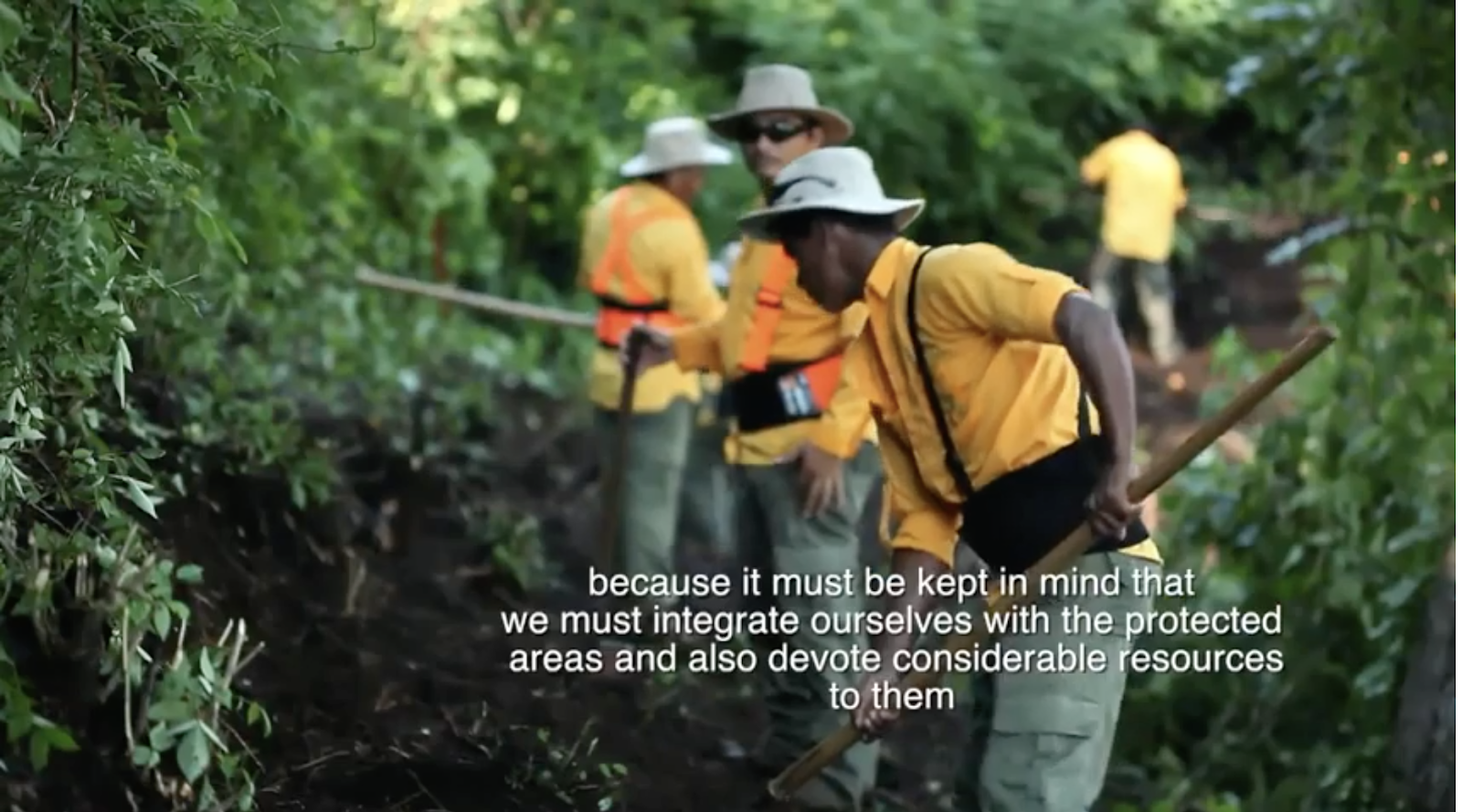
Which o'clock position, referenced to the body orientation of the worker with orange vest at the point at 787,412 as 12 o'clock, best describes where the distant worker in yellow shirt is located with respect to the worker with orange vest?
The distant worker in yellow shirt is roughly at 5 o'clock from the worker with orange vest.

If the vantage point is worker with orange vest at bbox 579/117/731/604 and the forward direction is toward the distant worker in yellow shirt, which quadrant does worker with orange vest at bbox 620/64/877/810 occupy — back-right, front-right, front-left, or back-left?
back-right

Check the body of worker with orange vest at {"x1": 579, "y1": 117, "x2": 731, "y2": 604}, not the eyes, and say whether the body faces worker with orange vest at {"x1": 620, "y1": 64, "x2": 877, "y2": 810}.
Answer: no

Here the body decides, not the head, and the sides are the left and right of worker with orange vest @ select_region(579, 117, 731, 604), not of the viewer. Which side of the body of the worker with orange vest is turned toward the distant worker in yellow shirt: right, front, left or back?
front

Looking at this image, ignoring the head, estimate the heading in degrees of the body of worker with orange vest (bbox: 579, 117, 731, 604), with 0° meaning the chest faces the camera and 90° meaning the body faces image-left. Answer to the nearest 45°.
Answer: approximately 225°

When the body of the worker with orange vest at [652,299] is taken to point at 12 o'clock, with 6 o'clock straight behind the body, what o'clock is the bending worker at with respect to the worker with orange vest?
The bending worker is roughly at 4 o'clock from the worker with orange vest.

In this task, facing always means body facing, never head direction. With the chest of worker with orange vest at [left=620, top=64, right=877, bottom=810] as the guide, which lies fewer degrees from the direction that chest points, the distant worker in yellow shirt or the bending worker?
the bending worker

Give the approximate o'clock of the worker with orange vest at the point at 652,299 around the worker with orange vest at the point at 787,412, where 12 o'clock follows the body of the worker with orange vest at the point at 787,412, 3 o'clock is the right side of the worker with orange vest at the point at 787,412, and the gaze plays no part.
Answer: the worker with orange vest at the point at 652,299 is roughly at 4 o'clock from the worker with orange vest at the point at 787,412.

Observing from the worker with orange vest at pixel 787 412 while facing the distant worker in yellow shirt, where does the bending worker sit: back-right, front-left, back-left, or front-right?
back-right

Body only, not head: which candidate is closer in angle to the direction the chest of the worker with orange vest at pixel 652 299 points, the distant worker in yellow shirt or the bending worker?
the distant worker in yellow shirt

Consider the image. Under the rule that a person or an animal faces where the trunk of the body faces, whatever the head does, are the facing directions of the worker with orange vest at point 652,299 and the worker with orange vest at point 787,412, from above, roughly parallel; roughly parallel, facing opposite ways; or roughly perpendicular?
roughly parallel, facing opposite ways

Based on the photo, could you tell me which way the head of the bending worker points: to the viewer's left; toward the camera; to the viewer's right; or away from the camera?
to the viewer's left

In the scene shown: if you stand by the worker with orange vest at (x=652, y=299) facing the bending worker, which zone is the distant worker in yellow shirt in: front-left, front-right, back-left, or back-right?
back-left

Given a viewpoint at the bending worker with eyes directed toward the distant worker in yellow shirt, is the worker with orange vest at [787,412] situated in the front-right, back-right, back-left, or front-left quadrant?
front-left

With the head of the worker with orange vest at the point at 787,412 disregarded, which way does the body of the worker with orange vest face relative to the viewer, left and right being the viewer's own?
facing the viewer and to the left of the viewer
